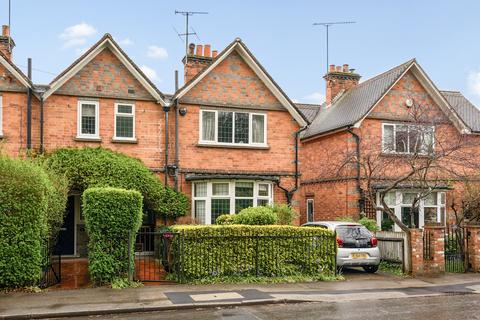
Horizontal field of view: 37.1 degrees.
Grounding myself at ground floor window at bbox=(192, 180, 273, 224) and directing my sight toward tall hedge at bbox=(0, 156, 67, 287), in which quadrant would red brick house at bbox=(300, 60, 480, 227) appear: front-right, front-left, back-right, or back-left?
back-left

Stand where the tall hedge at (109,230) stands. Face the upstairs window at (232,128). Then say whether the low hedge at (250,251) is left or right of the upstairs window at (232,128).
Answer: right

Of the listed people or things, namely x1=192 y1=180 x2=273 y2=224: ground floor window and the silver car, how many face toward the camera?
1

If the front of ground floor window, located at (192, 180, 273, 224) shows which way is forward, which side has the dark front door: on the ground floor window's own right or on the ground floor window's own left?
on the ground floor window's own right

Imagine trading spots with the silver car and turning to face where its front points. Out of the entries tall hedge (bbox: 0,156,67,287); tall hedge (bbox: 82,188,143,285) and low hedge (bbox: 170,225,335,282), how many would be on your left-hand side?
3

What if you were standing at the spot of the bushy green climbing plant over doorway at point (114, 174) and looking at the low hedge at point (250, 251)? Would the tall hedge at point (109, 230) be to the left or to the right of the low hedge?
right

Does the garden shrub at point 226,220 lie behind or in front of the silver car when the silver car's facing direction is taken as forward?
in front

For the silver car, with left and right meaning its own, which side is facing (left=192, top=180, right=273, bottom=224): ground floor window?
left

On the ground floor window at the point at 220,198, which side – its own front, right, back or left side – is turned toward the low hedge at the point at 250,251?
front

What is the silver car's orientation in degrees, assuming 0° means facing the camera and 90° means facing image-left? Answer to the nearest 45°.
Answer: approximately 135°

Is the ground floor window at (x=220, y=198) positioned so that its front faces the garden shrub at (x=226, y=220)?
yes
